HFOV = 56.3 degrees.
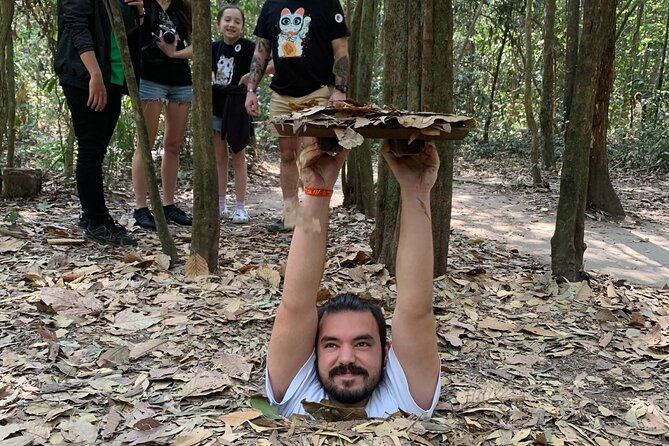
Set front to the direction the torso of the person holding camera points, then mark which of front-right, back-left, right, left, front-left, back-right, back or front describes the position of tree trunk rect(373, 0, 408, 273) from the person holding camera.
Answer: front-left

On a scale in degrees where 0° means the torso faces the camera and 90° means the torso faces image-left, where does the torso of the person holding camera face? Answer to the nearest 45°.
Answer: approximately 0°

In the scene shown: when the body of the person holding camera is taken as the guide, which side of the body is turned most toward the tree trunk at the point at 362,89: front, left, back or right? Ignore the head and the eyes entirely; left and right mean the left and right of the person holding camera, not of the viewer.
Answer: left

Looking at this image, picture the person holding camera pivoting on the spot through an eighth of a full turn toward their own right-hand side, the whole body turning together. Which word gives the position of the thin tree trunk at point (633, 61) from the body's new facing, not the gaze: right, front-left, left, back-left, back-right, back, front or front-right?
back

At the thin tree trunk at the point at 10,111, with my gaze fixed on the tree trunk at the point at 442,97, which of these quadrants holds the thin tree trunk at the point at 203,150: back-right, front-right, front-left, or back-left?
front-right

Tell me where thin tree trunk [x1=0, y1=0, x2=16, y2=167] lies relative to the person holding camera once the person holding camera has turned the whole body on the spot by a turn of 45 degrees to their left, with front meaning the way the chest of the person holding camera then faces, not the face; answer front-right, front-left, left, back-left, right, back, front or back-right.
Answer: back

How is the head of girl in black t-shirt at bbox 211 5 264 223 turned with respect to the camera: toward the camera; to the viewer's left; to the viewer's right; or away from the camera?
toward the camera

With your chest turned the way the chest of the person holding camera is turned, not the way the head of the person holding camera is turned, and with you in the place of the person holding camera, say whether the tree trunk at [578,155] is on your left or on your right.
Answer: on your left

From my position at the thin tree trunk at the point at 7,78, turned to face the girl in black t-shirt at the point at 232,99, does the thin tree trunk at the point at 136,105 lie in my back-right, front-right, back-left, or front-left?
front-right

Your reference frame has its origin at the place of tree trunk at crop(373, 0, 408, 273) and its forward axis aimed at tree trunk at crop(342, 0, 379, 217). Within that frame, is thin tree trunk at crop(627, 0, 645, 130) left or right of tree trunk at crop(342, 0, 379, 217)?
right

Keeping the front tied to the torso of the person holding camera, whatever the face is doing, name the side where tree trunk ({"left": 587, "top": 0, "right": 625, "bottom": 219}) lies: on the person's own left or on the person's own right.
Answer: on the person's own left

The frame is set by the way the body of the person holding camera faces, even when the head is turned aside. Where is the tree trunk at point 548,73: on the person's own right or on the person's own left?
on the person's own left

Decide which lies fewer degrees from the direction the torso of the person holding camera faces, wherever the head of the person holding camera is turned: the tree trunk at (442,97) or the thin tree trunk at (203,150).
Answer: the thin tree trunk
